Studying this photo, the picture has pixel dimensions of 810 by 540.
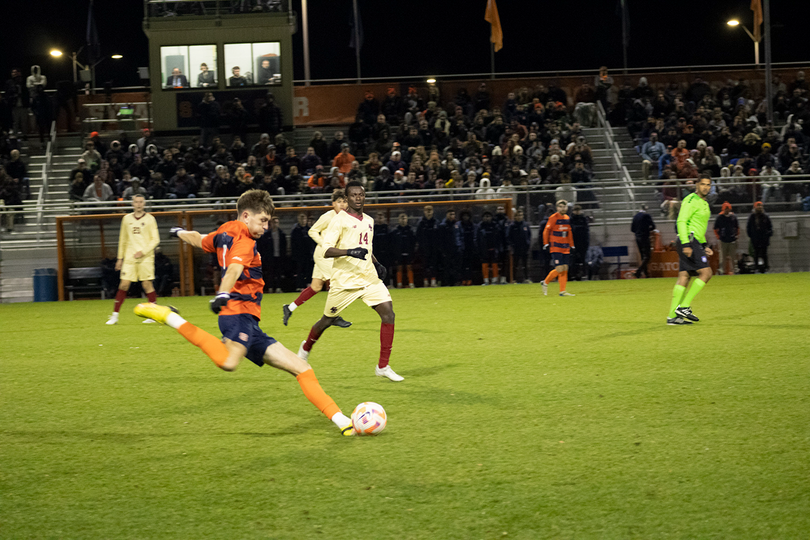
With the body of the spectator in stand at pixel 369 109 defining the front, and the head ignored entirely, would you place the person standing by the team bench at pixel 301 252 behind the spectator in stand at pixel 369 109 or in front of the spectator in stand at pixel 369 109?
in front

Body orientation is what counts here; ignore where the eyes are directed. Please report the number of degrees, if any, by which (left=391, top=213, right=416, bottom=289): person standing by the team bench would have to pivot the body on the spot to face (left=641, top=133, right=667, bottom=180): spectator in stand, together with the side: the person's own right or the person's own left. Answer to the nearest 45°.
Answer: approximately 135° to the person's own left

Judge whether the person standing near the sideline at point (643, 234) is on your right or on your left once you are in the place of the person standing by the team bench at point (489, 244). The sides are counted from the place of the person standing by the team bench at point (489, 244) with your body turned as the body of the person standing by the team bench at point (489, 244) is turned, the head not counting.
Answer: on your left

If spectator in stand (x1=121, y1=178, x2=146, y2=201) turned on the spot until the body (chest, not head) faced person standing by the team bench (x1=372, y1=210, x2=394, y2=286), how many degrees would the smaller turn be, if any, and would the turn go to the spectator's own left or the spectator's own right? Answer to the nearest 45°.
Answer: approximately 45° to the spectator's own left

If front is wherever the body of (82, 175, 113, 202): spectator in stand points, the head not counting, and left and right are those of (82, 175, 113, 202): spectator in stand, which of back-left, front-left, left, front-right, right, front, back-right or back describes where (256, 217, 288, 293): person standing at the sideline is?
front-left

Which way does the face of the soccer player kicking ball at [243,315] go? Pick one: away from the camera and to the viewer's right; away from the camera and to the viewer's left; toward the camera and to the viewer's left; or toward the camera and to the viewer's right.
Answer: toward the camera and to the viewer's right

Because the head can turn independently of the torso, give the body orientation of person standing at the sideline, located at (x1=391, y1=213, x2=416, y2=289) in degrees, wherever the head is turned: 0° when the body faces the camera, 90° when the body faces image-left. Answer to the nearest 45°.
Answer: approximately 0°
